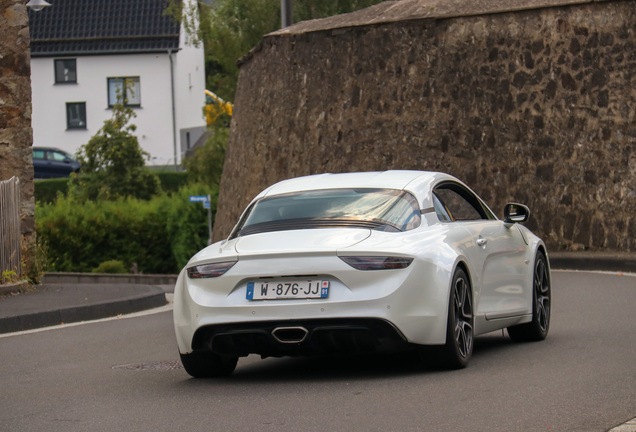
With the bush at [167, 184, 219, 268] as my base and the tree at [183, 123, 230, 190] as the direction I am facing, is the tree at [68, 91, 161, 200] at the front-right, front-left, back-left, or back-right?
front-left

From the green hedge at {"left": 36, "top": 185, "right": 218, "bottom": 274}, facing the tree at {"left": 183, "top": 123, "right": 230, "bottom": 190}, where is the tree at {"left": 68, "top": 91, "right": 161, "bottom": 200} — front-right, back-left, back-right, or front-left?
front-left

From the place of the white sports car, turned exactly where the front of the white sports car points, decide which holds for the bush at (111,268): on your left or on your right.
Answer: on your left

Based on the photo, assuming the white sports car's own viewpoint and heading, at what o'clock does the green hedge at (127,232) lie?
The green hedge is roughly at 10 o'clock from the white sports car.

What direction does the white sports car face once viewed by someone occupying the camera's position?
facing away from the viewer and to the right of the viewer

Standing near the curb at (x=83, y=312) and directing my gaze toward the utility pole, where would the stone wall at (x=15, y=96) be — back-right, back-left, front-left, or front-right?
front-left

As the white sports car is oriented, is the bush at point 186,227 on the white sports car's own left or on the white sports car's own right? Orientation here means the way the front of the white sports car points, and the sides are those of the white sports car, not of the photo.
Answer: on the white sports car's own left

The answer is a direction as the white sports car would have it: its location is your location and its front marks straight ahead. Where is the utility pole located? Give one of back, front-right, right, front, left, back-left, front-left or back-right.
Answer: front-left

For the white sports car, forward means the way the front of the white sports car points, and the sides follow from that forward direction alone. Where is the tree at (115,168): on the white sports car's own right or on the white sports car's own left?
on the white sports car's own left

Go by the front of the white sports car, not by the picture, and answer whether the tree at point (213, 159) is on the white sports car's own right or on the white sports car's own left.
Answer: on the white sports car's own left
